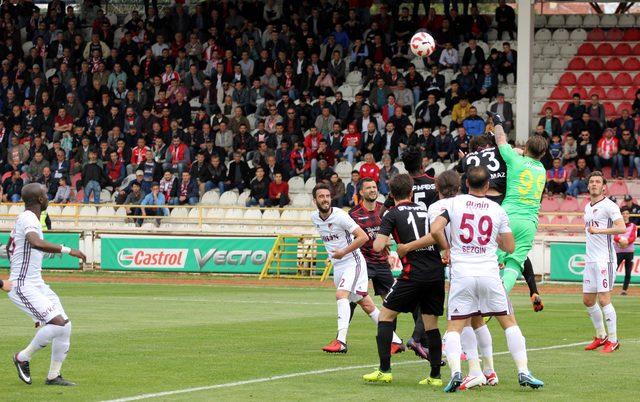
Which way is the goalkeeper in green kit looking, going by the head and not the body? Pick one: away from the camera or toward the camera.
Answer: away from the camera

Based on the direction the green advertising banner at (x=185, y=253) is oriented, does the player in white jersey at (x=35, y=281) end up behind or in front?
in front

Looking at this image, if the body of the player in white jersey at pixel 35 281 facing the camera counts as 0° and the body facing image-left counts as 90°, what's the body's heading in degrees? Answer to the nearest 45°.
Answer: approximately 270°

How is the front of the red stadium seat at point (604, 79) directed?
toward the camera

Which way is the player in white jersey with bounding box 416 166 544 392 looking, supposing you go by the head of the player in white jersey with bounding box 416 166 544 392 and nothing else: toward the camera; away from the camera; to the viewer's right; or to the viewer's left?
away from the camera

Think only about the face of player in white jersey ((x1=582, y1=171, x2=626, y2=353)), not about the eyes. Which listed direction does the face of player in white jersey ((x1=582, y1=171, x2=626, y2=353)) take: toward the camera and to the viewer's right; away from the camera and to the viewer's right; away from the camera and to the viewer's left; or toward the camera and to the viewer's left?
toward the camera and to the viewer's left

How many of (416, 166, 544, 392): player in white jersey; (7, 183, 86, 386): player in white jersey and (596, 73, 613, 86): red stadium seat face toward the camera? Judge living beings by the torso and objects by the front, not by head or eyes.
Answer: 1

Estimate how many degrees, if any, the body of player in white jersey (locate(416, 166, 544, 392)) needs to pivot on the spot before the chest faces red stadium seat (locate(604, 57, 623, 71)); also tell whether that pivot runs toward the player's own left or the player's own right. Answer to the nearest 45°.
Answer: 0° — they already face it

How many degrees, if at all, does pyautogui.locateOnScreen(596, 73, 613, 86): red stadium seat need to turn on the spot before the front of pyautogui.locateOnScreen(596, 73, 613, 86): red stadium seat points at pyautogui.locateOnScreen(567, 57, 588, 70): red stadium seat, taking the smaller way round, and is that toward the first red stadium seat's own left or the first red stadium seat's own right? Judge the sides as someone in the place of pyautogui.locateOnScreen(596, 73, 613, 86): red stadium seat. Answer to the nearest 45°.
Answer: approximately 135° to the first red stadium seat's own right

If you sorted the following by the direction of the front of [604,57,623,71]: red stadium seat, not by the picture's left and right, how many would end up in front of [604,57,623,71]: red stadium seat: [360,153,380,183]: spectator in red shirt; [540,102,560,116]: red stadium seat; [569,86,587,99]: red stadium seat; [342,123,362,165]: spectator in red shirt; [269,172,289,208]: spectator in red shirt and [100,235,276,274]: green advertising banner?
6

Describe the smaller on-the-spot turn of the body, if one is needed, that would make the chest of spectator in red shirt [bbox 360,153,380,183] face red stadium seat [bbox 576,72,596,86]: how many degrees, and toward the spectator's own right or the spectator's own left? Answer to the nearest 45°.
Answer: approximately 135° to the spectator's own left

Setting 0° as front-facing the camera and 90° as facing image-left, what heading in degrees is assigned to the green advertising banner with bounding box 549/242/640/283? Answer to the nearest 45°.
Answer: approximately 0°

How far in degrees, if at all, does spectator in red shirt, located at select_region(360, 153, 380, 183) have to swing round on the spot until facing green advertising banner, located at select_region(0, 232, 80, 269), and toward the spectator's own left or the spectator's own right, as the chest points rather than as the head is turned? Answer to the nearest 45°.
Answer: approximately 90° to the spectator's own right

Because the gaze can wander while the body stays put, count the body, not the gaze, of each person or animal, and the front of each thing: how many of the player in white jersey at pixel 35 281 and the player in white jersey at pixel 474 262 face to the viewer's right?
1
